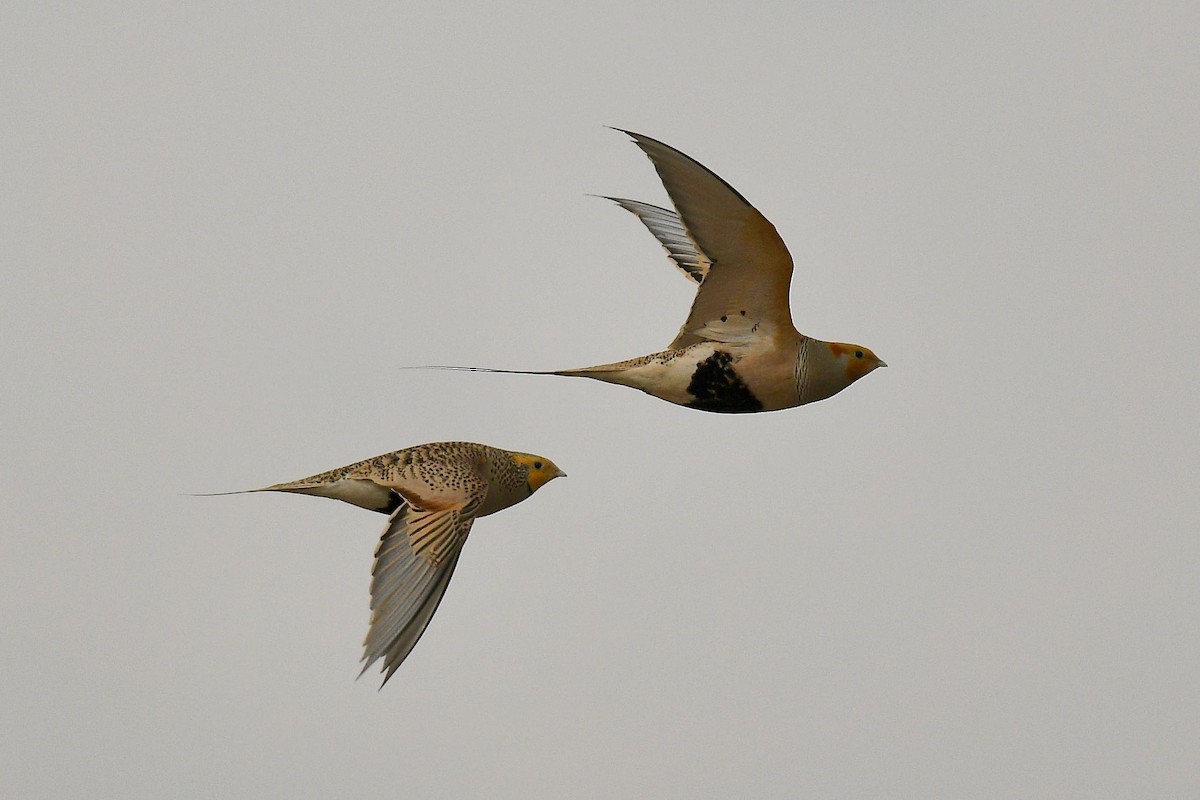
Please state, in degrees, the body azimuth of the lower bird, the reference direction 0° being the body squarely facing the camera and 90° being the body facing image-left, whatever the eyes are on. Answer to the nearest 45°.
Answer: approximately 270°

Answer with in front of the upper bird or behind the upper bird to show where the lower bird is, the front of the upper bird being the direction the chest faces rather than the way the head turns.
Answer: behind

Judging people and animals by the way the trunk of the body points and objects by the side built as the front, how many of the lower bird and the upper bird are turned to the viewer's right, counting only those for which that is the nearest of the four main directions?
2

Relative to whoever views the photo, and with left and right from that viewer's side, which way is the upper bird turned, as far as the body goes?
facing to the right of the viewer

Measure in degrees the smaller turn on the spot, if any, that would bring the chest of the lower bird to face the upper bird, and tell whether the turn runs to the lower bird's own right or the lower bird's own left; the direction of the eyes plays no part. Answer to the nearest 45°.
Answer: approximately 45° to the lower bird's own left
